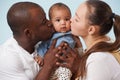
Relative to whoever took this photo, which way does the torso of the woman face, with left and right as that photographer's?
facing to the left of the viewer

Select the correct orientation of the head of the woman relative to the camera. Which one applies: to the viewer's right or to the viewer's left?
to the viewer's left
